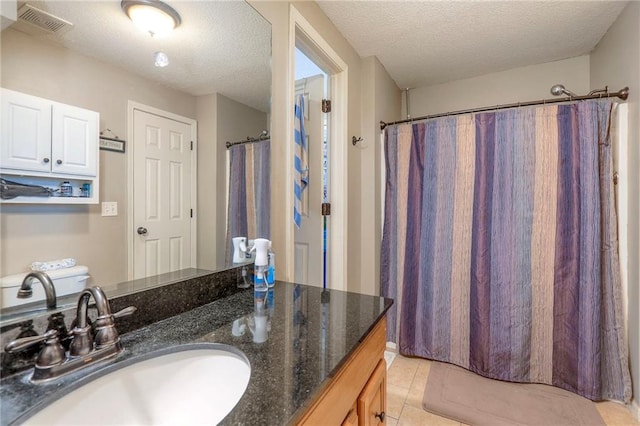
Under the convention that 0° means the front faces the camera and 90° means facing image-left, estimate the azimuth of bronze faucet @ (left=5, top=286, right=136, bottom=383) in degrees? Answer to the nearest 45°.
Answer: approximately 315°

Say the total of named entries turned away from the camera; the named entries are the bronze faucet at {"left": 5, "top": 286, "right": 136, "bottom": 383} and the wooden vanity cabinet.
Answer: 0

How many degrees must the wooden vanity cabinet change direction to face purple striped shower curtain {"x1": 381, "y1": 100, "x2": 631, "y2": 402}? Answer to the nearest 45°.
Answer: approximately 45° to its left

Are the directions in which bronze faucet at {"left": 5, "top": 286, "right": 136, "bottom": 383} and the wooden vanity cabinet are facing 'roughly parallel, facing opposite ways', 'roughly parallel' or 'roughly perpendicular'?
roughly parallel

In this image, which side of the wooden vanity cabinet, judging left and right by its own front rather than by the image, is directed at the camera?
right

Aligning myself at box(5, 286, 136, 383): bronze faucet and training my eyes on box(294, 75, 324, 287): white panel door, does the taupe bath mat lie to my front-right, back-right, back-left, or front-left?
front-right

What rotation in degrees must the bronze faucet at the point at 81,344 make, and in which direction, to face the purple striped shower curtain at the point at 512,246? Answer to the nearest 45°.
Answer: approximately 45° to its left

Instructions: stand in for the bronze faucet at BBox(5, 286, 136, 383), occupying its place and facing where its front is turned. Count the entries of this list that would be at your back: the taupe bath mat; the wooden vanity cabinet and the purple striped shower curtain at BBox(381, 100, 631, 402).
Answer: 0

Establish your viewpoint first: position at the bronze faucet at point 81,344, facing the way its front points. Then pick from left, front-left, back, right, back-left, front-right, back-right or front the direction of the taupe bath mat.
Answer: front-left

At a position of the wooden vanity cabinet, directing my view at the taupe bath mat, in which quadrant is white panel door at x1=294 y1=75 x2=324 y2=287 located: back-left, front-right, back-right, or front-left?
front-left
